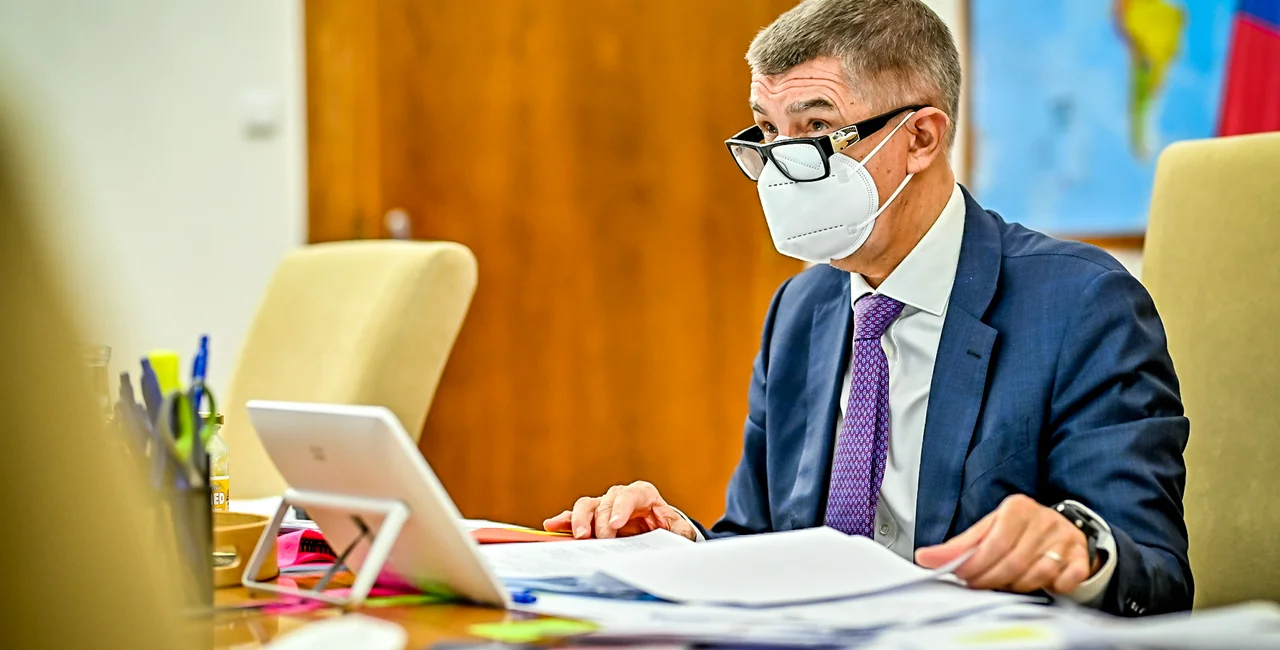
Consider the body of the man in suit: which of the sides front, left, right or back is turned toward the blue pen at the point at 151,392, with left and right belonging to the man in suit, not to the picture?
front

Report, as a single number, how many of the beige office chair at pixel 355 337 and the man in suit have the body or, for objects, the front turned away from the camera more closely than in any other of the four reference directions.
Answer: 0

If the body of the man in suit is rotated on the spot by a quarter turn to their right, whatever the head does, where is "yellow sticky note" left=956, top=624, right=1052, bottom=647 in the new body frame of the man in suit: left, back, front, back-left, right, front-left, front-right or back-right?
back-left

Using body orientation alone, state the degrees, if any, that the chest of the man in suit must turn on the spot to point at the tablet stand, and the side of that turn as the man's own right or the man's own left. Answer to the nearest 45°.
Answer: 0° — they already face it

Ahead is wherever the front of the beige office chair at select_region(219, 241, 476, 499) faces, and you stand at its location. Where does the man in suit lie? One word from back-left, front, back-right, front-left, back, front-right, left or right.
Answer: left

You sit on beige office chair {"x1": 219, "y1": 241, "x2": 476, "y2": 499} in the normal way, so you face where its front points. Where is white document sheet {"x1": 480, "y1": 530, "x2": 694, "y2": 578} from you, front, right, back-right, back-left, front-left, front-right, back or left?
front-left

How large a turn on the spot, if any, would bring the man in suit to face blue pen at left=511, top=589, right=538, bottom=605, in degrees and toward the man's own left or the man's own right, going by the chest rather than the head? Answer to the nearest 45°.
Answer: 0° — they already face it

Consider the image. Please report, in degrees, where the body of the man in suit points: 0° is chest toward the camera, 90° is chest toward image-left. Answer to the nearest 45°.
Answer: approximately 45°

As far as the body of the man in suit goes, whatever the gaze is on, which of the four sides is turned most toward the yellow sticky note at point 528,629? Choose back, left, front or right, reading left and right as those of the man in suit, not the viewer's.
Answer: front

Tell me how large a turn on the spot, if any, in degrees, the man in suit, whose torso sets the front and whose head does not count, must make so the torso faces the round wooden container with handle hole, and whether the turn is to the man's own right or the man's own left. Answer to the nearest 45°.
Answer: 0° — they already face it

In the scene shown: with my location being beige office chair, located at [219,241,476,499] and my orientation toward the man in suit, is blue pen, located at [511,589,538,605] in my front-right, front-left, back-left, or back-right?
front-right

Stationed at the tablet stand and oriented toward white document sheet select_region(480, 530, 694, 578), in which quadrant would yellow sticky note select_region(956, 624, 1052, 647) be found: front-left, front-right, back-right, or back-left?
front-right

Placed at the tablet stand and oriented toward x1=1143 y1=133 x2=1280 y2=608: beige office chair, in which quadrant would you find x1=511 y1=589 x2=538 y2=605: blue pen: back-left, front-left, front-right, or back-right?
front-right
